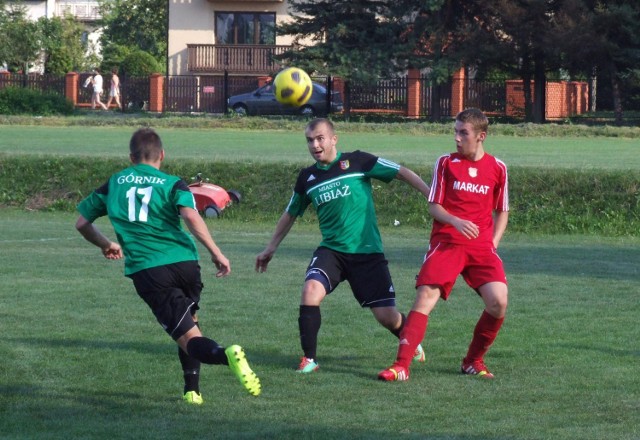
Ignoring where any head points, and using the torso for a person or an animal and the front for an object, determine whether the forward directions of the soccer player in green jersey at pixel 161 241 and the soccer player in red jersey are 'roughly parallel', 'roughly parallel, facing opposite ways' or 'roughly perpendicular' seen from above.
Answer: roughly parallel, facing opposite ways

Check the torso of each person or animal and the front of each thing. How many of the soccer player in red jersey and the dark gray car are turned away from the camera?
0

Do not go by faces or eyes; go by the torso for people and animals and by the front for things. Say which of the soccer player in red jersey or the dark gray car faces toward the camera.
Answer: the soccer player in red jersey

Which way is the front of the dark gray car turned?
to the viewer's left

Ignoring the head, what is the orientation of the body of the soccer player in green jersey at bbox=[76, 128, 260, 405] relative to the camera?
away from the camera

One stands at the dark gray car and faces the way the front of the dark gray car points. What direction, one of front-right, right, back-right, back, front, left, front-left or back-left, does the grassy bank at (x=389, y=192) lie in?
left

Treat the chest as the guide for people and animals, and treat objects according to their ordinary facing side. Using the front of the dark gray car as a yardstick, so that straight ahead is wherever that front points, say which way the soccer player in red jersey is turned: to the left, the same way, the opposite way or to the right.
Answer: to the left

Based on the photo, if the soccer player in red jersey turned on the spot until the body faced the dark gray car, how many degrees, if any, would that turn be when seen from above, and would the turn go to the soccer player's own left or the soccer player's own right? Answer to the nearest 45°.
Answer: approximately 180°

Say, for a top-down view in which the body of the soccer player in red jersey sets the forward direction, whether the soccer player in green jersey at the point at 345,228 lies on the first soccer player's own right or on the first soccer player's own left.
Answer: on the first soccer player's own right

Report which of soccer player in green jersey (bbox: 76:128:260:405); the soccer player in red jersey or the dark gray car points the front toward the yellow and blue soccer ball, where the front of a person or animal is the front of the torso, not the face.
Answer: the soccer player in green jersey

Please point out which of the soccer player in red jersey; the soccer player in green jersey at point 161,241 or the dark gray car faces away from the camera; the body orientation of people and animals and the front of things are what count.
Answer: the soccer player in green jersey

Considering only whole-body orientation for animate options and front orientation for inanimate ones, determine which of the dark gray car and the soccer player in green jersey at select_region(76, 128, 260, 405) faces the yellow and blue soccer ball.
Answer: the soccer player in green jersey

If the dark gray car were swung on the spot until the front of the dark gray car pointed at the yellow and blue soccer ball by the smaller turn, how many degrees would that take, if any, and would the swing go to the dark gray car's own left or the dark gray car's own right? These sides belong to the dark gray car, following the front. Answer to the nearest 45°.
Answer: approximately 90° to the dark gray car's own left

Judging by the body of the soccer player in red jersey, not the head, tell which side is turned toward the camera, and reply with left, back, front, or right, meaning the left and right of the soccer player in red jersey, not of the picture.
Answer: front

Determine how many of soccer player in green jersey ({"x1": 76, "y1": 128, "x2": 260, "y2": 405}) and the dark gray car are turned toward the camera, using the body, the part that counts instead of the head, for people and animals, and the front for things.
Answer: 0
